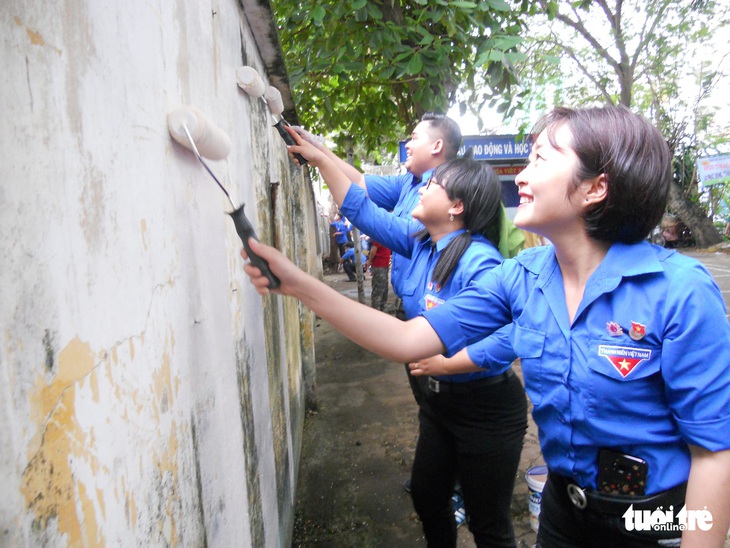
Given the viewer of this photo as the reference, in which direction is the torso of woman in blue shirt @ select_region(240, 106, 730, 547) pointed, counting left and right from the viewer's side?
facing the viewer and to the left of the viewer

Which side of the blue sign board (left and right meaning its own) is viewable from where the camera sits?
front

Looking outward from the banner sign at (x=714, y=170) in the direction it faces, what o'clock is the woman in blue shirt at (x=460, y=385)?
The woman in blue shirt is roughly at 12 o'clock from the banner sign.

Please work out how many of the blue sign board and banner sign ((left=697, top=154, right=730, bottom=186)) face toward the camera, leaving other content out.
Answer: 2

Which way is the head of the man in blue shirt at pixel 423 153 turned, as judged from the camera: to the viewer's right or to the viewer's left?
to the viewer's left

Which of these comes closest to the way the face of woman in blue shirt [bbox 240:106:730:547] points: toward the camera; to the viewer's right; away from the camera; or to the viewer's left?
to the viewer's left

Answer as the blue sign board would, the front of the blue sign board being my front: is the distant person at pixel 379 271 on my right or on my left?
on my right

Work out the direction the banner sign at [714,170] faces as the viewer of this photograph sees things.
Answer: facing the viewer

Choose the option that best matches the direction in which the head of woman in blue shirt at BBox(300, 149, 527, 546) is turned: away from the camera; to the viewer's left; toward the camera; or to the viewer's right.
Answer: to the viewer's left

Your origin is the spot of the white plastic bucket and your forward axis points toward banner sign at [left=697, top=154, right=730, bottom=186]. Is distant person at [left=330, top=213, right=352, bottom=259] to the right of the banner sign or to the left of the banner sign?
left

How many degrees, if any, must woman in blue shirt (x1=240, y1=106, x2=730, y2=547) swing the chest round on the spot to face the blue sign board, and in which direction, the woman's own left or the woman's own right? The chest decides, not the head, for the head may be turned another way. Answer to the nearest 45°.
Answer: approximately 135° to the woman's own right

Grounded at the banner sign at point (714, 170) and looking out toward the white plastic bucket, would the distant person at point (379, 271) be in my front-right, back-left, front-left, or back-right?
front-right
